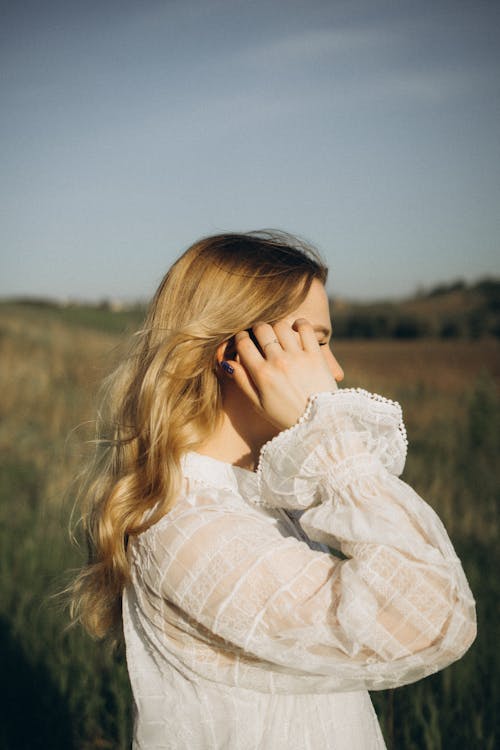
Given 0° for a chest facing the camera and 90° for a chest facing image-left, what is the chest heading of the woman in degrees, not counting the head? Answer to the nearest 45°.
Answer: approximately 270°

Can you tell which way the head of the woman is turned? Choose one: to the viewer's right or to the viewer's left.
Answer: to the viewer's right
